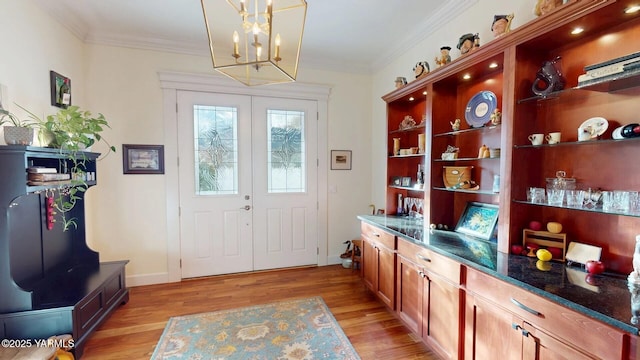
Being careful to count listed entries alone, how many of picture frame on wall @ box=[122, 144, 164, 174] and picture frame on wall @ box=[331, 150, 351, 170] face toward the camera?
2

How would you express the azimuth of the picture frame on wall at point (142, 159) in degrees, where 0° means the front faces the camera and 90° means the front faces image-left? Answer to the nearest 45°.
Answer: approximately 0°

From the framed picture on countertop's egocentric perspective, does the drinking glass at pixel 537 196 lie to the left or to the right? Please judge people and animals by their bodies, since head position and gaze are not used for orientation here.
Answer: on its left

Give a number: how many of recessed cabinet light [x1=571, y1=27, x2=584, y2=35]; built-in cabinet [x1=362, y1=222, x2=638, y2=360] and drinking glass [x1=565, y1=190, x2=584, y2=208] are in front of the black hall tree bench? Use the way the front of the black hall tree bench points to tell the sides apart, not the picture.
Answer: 3

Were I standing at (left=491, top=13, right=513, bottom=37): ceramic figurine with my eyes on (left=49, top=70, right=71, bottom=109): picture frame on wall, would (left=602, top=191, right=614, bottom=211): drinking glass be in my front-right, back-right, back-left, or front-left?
back-left

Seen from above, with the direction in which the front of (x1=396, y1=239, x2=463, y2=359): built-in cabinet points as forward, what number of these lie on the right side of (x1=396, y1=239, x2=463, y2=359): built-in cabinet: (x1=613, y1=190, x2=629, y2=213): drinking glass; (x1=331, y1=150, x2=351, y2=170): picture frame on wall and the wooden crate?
1

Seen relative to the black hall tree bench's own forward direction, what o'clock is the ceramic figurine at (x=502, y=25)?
The ceramic figurine is roughly at 12 o'clock from the black hall tree bench.

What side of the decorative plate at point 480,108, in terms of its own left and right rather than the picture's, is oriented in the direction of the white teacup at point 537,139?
left

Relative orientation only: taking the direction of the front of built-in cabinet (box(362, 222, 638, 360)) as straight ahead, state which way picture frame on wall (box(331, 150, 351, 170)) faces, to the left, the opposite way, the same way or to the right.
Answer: to the left

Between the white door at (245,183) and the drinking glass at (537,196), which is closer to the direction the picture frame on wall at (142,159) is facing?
the drinking glass
